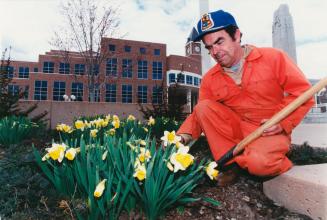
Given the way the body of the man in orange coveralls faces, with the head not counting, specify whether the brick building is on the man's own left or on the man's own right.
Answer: on the man's own right

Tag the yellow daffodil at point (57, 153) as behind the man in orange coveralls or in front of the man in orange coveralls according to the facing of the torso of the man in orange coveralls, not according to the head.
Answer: in front

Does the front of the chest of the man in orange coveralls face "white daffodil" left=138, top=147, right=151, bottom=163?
yes

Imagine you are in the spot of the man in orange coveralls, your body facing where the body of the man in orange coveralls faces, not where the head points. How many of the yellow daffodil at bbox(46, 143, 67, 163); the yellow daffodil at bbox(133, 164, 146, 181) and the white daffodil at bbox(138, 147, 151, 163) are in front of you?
3

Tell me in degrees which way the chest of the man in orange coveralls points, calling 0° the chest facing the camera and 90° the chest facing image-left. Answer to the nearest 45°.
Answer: approximately 45°

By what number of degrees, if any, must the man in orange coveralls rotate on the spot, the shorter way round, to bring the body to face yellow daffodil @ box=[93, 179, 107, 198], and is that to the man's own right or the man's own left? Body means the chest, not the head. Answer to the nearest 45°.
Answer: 0° — they already face it

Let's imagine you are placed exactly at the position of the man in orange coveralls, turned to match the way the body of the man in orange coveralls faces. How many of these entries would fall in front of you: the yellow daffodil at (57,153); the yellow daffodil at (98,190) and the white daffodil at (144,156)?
3

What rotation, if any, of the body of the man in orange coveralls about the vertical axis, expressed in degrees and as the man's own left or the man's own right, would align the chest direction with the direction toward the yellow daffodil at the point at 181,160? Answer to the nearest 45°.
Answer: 0° — they already face it

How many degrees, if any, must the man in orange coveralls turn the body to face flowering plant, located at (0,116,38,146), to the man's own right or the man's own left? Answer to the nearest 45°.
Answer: approximately 45° to the man's own right

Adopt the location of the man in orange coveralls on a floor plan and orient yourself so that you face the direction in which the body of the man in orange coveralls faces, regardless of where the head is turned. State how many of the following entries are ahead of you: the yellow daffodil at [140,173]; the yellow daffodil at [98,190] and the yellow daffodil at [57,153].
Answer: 3
